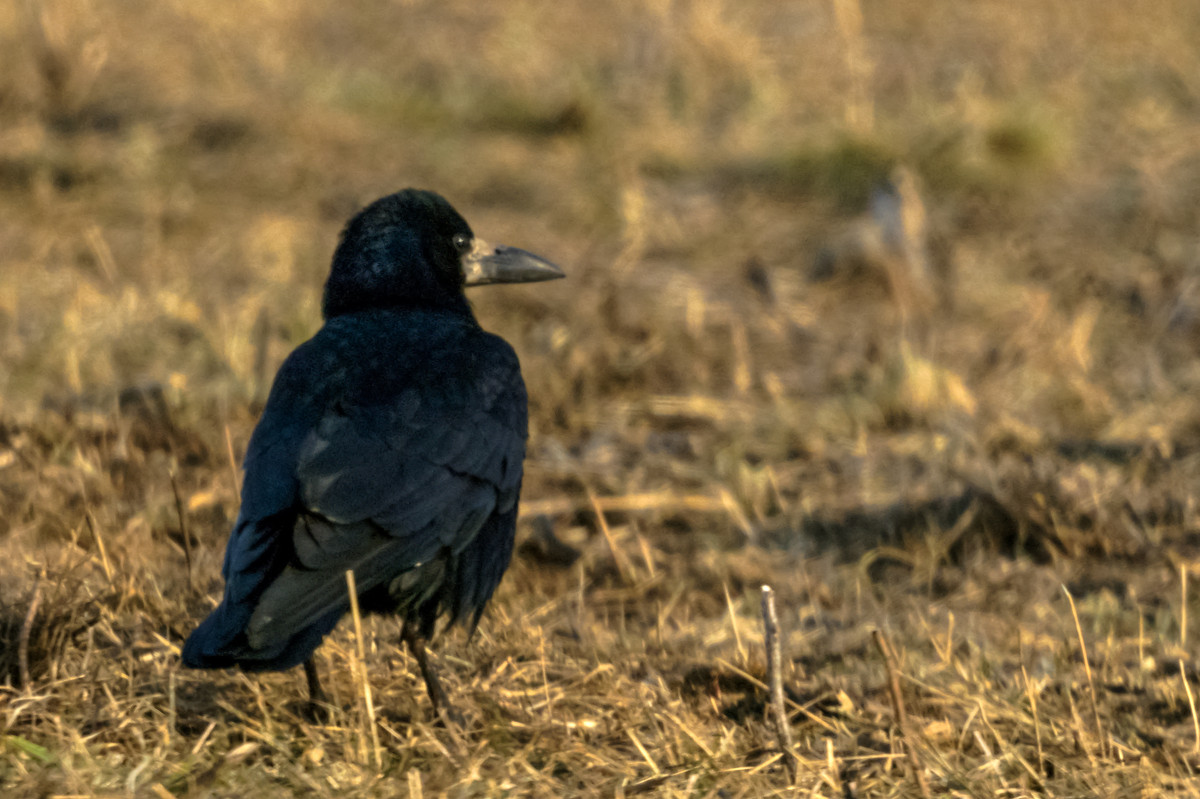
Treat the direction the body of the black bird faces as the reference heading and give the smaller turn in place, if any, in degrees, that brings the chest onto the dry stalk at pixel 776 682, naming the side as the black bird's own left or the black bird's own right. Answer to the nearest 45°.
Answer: approximately 90° to the black bird's own right

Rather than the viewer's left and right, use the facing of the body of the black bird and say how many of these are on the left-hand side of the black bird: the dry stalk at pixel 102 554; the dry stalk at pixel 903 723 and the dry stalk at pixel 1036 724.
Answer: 1

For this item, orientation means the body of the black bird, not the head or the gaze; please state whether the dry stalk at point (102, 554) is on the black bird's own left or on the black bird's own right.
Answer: on the black bird's own left

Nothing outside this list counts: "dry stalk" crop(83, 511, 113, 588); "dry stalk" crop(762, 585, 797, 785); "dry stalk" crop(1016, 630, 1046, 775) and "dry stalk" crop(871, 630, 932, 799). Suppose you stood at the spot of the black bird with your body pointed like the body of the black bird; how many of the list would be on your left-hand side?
1

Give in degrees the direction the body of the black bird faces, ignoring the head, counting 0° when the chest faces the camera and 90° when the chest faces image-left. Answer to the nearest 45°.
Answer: approximately 225°

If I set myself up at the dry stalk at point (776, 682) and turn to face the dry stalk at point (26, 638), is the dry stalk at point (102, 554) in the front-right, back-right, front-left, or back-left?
front-right

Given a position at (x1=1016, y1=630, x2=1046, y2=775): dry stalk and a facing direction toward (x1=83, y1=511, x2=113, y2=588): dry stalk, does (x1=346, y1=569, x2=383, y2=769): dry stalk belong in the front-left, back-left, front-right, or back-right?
front-left

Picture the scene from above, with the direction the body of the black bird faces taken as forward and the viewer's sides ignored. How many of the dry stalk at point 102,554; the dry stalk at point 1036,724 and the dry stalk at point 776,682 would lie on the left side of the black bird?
1

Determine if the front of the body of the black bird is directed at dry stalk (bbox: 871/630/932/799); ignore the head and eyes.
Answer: no

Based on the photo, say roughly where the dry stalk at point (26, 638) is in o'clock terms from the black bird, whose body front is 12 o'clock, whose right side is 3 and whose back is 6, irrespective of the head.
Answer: The dry stalk is roughly at 7 o'clock from the black bird.

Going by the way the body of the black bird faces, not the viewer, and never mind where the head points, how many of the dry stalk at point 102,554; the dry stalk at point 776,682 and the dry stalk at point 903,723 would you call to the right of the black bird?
2
